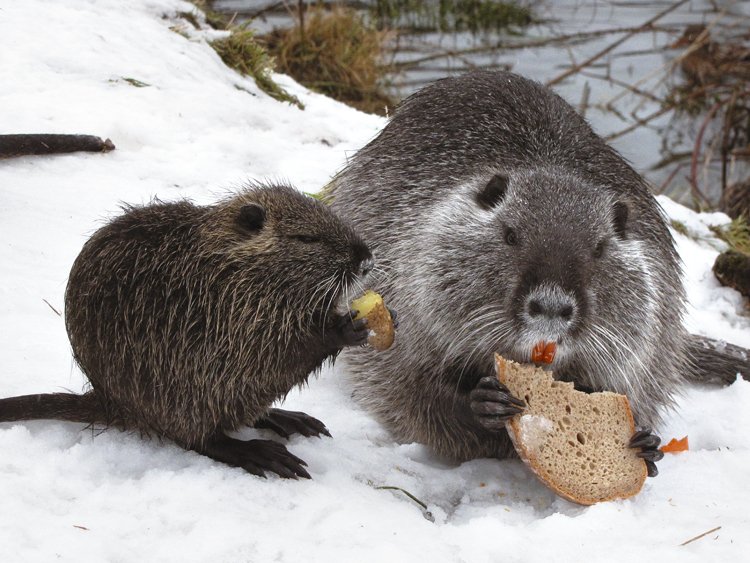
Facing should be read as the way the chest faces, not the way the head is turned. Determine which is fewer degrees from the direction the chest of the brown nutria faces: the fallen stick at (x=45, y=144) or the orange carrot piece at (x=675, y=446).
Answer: the orange carrot piece

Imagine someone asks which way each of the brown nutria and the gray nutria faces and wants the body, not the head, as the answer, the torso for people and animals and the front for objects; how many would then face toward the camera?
1

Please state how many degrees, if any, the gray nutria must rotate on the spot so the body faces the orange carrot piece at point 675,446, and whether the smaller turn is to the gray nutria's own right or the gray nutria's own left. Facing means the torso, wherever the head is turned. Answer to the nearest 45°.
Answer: approximately 90° to the gray nutria's own left

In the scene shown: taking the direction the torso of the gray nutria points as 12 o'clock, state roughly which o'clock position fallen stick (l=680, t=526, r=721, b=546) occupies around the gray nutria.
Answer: The fallen stick is roughly at 11 o'clock from the gray nutria.

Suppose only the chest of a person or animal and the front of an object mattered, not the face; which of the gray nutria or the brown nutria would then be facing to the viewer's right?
the brown nutria

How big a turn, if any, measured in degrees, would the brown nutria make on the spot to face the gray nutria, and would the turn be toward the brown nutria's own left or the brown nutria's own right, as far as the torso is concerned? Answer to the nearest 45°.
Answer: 0° — it already faces it

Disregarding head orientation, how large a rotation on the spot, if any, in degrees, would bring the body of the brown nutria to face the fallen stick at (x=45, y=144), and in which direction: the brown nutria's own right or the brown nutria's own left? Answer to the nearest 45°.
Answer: approximately 90° to the brown nutria's own left

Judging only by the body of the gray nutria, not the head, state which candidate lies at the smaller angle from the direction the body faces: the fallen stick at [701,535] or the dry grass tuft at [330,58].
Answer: the fallen stick

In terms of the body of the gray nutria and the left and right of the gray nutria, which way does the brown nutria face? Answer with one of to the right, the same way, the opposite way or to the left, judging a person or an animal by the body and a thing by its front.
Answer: to the left

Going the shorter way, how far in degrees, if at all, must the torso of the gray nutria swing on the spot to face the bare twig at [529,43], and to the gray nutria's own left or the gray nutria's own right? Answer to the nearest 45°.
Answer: approximately 180°

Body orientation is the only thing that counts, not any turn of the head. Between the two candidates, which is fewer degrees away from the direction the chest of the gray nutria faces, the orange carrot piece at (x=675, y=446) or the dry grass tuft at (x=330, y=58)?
the orange carrot piece

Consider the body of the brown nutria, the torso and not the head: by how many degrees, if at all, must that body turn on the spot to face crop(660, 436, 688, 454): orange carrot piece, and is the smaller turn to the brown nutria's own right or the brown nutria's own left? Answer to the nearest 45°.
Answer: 0° — it already faces it

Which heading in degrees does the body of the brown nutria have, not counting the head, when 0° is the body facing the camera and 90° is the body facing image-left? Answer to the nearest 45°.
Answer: approximately 270°

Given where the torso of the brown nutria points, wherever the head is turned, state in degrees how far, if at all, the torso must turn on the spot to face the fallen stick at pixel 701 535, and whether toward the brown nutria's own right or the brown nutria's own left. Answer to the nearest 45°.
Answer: approximately 45° to the brown nutria's own right
